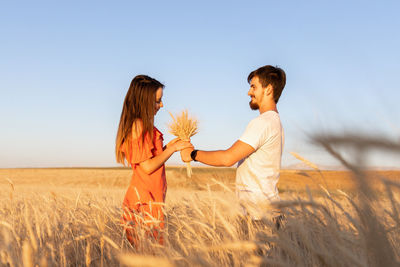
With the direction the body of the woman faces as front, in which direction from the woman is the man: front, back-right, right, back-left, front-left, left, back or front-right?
front-right

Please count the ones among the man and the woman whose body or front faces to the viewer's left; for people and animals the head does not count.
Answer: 1

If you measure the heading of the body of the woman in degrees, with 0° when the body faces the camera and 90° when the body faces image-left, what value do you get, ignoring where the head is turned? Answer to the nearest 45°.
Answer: approximately 270°

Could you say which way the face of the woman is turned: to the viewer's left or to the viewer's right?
to the viewer's right

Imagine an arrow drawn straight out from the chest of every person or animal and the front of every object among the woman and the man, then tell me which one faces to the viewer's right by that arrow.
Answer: the woman

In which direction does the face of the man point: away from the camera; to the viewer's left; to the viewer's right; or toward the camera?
to the viewer's left

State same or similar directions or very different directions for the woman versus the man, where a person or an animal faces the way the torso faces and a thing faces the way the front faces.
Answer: very different directions

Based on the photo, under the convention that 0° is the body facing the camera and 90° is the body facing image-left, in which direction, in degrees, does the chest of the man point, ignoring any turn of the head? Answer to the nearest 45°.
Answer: approximately 90°

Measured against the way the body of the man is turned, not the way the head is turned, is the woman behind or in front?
in front
